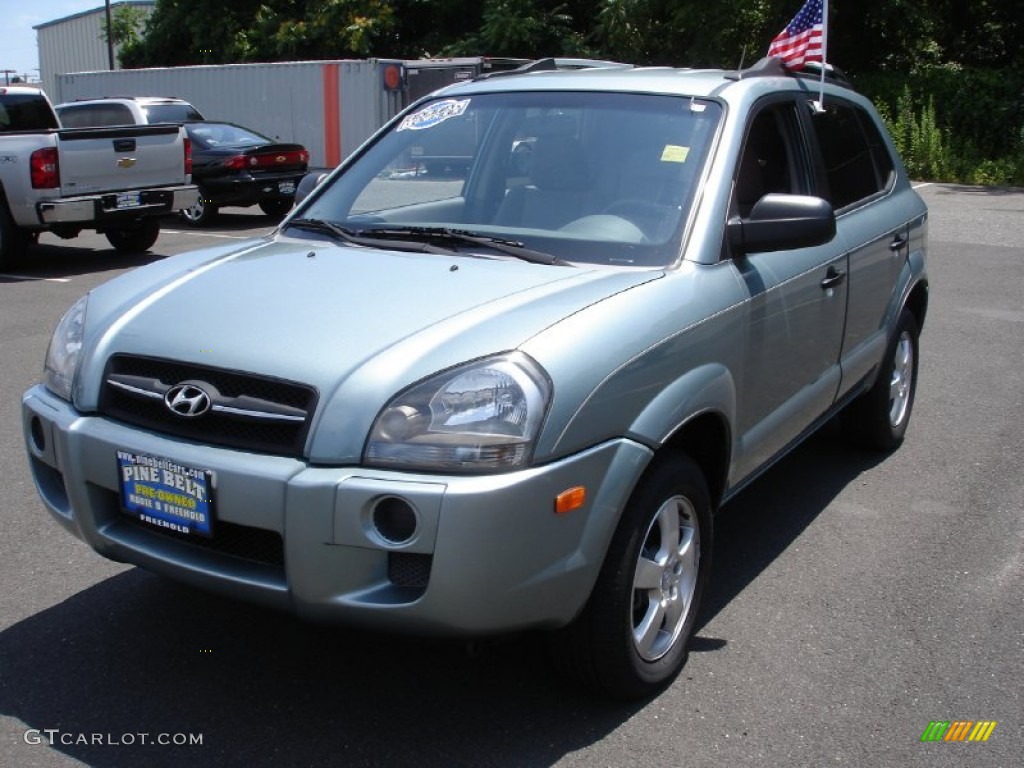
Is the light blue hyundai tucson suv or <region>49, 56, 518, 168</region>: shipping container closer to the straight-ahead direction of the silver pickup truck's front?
the shipping container

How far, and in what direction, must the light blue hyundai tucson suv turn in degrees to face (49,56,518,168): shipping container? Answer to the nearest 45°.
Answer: approximately 135° to its right

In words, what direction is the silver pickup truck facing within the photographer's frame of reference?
facing away from the viewer and to the left of the viewer

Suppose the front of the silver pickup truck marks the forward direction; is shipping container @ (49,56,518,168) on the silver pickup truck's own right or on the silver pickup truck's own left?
on the silver pickup truck's own right

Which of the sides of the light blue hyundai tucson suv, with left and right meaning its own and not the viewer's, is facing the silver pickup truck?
right
